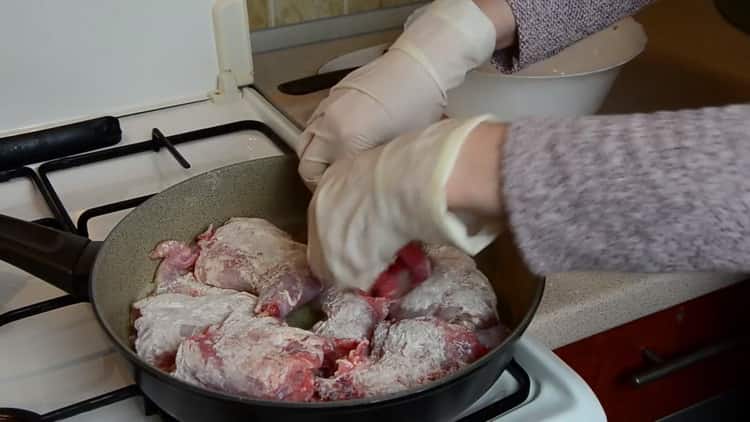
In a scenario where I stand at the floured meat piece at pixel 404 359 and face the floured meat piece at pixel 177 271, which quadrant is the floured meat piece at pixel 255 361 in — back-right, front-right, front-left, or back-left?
front-left

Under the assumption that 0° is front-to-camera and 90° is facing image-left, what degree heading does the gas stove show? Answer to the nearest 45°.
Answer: approximately 315°

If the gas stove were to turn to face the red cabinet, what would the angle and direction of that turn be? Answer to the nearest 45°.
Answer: approximately 45° to its left

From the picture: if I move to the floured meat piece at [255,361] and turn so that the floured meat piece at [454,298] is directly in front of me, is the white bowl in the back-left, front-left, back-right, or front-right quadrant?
front-left
